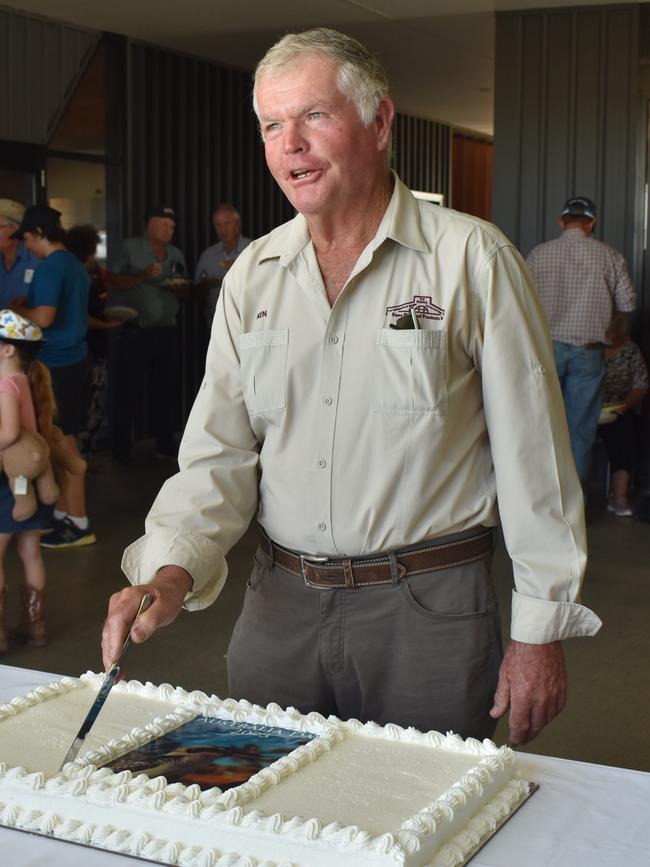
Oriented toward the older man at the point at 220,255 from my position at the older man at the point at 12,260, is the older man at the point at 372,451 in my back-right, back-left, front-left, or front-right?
back-right

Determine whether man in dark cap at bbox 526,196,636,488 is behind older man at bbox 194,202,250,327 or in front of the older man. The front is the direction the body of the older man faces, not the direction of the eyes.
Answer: in front

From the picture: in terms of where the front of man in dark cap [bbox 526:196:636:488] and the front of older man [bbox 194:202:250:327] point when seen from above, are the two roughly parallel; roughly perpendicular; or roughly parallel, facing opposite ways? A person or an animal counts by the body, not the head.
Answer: roughly parallel, facing opposite ways

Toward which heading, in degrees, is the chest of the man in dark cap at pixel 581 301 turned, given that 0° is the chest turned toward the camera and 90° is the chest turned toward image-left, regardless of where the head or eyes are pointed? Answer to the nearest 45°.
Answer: approximately 180°

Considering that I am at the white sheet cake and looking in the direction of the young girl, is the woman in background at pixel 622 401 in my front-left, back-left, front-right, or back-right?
front-right

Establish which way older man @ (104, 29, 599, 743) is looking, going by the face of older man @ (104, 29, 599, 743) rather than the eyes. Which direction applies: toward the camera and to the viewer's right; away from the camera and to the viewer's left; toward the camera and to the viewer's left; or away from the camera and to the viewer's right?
toward the camera and to the viewer's left

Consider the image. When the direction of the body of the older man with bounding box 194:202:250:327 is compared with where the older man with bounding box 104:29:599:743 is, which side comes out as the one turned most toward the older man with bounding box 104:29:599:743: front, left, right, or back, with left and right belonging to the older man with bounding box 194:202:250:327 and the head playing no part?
front

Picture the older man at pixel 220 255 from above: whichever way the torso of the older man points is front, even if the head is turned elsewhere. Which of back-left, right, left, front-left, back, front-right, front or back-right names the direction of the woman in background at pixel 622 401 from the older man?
front-left

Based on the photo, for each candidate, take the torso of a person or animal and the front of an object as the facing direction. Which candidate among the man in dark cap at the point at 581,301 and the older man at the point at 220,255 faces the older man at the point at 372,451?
the older man at the point at 220,255

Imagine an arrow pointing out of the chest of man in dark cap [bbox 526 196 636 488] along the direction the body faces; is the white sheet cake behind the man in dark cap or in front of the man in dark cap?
behind

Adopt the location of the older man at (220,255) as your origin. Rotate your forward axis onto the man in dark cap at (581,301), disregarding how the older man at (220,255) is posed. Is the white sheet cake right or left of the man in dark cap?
right

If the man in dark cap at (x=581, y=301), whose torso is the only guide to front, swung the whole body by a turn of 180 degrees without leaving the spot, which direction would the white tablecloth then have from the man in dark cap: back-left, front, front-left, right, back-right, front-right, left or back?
front

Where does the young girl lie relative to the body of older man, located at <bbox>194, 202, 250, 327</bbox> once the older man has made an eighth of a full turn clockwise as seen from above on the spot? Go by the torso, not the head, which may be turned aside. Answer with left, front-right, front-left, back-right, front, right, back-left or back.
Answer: front-left

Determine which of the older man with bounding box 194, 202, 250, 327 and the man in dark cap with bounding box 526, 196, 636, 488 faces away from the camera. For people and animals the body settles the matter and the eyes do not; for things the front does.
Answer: the man in dark cap

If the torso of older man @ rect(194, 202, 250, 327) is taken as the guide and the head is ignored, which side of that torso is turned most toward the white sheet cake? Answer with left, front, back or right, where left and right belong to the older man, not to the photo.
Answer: front

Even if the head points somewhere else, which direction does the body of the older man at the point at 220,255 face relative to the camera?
toward the camera

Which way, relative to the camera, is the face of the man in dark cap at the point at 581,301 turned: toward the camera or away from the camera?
away from the camera

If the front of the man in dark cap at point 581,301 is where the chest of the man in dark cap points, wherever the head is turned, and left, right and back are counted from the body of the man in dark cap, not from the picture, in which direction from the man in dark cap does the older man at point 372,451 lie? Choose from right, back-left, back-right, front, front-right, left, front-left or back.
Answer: back
